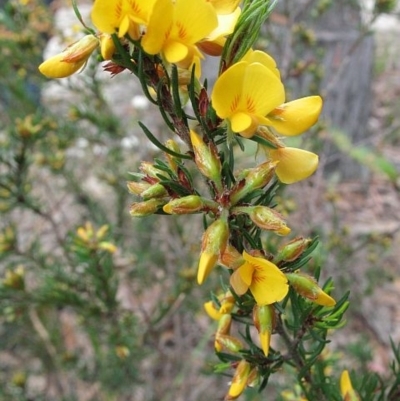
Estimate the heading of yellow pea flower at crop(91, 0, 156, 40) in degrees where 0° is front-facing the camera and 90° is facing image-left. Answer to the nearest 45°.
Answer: approximately 0°

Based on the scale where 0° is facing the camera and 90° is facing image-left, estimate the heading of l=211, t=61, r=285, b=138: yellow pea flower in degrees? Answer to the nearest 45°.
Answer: approximately 0°

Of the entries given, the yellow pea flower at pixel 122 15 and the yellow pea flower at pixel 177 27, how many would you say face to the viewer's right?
0
